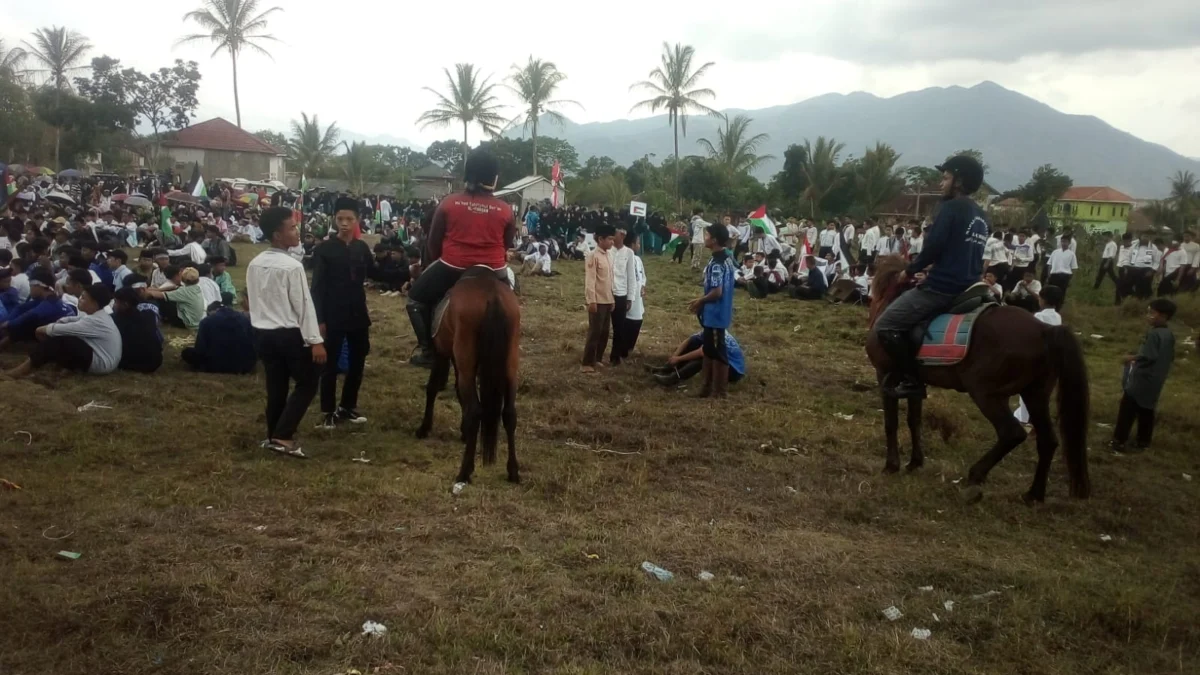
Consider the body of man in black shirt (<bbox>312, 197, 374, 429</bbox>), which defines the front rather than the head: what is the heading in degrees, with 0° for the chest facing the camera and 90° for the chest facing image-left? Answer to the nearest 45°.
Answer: approximately 0°

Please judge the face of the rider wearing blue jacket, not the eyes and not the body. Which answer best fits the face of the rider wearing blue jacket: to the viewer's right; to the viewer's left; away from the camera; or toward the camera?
to the viewer's left

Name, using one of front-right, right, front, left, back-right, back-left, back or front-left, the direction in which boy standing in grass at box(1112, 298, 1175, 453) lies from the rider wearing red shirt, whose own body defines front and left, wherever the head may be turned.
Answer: right

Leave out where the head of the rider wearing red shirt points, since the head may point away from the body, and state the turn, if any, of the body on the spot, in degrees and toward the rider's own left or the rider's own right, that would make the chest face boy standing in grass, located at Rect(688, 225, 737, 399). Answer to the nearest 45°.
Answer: approximately 45° to the rider's own right

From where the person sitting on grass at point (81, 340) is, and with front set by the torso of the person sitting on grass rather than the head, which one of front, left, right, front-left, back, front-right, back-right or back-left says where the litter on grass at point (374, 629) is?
left

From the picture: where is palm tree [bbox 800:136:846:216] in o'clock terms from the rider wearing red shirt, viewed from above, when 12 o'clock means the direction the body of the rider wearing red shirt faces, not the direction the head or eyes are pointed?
The palm tree is roughly at 1 o'clock from the rider wearing red shirt.

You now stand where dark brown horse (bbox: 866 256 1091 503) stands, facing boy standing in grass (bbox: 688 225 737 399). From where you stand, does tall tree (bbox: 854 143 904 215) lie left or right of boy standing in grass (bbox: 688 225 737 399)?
right

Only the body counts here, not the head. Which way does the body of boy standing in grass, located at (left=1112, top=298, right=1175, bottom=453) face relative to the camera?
to the viewer's left

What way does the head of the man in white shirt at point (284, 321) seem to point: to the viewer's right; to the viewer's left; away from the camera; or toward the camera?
to the viewer's right

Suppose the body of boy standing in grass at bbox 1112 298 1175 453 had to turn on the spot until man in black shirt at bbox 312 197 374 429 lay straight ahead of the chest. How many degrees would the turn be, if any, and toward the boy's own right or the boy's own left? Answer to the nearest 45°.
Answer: approximately 45° to the boy's own left

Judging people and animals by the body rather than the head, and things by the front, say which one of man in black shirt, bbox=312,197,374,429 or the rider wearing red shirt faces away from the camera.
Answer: the rider wearing red shirt

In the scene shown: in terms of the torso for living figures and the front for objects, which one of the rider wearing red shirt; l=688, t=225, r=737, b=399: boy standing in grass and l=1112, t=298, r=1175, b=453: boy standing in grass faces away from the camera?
the rider wearing red shirt

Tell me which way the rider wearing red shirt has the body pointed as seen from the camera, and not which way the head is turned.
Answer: away from the camera

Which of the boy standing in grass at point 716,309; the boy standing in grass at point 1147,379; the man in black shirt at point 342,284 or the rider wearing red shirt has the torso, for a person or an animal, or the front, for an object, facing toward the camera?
the man in black shirt
